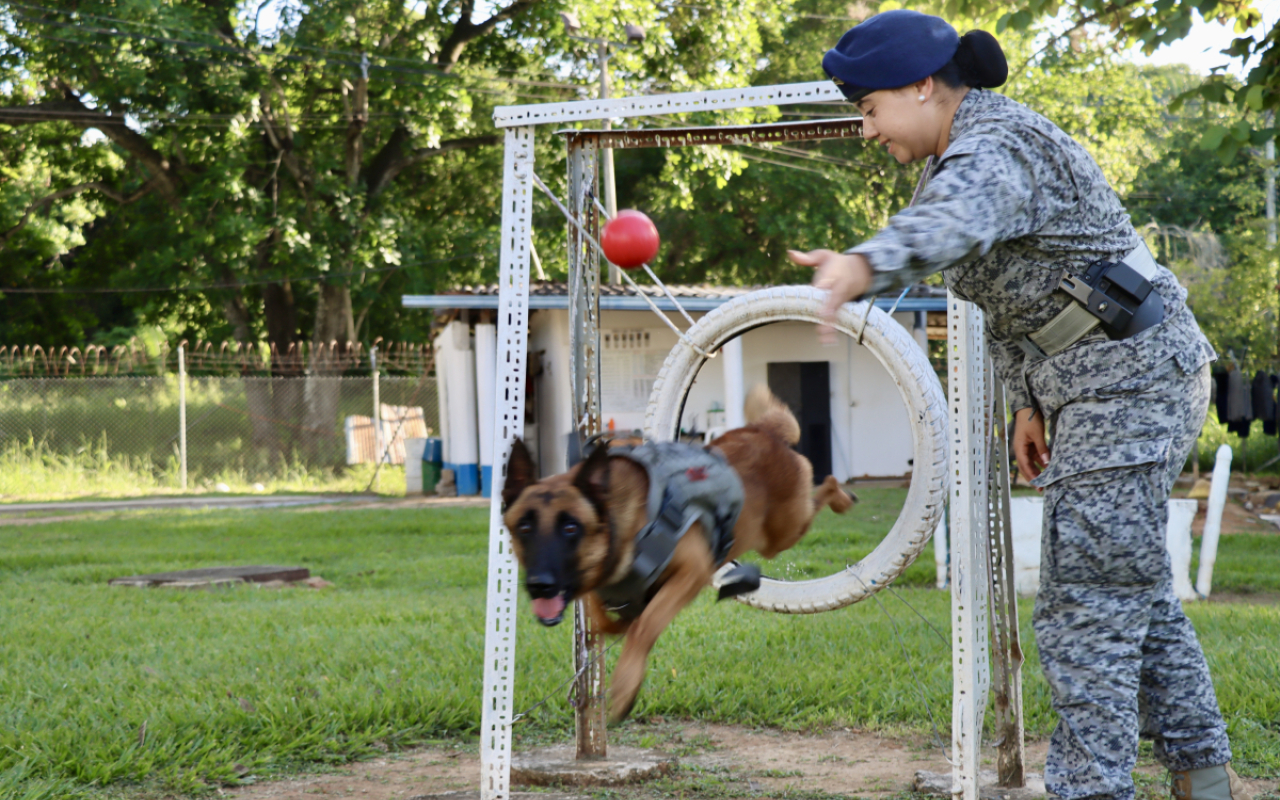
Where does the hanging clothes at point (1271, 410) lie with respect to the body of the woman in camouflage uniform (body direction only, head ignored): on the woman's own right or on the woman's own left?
on the woman's own right

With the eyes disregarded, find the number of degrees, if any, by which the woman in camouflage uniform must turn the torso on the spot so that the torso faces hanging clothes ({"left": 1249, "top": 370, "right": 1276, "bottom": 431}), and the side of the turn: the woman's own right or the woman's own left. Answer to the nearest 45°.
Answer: approximately 90° to the woman's own right

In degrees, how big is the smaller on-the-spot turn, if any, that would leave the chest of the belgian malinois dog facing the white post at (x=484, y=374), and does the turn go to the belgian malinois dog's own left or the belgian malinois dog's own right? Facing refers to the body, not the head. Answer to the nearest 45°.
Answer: approximately 135° to the belgian malinois dog's own right

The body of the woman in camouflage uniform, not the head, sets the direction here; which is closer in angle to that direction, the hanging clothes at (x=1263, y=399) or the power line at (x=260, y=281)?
the power line

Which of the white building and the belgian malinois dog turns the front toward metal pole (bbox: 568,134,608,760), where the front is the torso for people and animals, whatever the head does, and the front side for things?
the white building

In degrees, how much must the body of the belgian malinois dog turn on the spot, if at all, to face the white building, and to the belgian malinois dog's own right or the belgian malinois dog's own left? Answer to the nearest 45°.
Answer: approximately 135° to the belgian malinois dog's own right

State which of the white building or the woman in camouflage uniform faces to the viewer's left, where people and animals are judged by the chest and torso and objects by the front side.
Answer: the woman in camouflage uniform

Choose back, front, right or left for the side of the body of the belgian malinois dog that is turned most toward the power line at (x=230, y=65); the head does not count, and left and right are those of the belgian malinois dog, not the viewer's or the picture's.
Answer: right

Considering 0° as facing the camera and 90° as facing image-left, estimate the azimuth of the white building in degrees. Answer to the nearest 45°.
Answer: approximately 0°

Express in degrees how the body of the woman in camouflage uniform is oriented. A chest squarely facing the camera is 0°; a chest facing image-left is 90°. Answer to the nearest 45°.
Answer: approximately 90°

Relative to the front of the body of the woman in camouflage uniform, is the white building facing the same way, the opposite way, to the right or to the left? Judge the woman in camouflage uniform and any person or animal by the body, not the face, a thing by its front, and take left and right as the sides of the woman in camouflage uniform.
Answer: to the left

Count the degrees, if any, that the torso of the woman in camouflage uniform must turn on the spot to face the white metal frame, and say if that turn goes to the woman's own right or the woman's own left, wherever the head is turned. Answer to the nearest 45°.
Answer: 0° — they already face it
